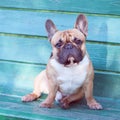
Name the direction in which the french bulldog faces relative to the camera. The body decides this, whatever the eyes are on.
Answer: toward the camera
